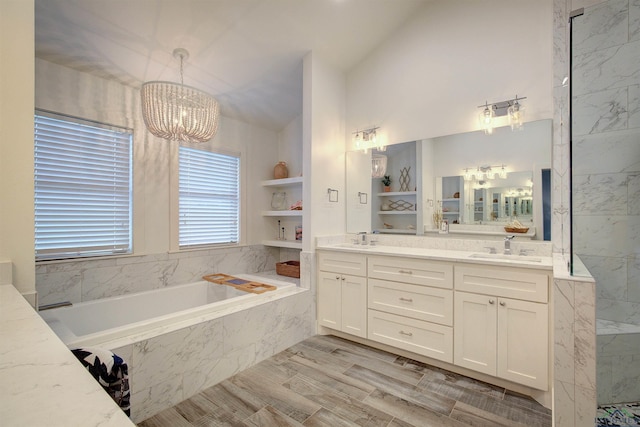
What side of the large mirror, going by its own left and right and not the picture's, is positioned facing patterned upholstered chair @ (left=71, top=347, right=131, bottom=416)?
front

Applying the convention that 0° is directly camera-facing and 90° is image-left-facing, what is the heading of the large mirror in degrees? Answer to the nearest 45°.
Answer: approximately 45°

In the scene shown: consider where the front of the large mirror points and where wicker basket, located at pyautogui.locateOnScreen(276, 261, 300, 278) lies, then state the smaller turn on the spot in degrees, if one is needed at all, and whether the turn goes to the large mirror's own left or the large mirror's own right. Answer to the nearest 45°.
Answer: approximately 45° to the large mirror's own right

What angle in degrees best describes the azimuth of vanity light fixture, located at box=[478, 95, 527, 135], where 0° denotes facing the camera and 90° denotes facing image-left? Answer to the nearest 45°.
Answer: approximately 45°

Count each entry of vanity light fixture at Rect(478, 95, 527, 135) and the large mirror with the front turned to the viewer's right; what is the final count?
0
